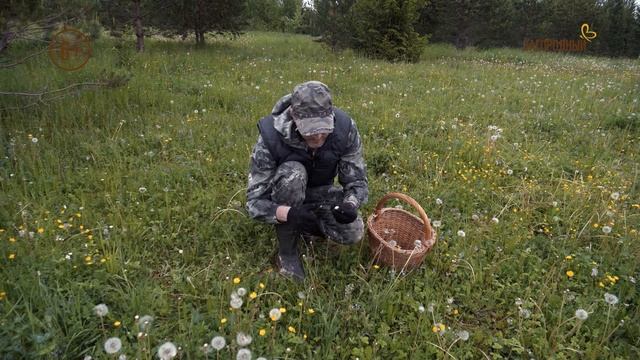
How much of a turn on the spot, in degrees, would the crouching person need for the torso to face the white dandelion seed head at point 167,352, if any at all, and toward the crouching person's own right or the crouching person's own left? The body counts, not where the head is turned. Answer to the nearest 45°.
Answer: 0° — they already face it

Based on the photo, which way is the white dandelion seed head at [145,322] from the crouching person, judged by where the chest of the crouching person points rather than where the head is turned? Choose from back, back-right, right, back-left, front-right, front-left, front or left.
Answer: front-right

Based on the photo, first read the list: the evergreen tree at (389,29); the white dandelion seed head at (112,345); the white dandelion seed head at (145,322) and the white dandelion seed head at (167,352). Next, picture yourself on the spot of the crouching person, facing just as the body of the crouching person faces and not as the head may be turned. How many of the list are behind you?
1

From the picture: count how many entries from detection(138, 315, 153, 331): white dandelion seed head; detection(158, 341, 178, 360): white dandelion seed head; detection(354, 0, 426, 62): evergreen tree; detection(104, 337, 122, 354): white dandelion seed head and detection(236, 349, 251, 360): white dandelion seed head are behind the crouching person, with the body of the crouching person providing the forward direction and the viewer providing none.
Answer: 1

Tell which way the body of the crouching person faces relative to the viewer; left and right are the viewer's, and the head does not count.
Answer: facing the viewer

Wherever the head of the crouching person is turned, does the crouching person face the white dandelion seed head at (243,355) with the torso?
yes

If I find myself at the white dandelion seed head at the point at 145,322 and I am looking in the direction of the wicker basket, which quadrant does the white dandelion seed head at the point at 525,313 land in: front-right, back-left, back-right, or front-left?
front-right

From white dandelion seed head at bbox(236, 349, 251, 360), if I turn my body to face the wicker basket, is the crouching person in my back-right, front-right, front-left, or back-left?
front-left

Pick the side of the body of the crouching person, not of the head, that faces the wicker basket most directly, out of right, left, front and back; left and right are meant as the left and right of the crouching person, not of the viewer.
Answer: left

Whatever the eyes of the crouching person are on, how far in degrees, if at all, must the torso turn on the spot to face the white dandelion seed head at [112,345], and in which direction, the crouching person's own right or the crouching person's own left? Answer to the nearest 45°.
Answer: approximately 45° to the crouching person's own right

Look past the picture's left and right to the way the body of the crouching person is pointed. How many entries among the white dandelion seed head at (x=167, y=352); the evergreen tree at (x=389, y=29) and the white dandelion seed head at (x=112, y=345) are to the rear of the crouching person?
1

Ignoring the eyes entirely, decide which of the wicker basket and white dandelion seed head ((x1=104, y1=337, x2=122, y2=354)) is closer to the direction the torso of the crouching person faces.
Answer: the white dandelion seed head

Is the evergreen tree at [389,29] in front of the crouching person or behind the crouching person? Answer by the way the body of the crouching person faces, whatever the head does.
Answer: behind

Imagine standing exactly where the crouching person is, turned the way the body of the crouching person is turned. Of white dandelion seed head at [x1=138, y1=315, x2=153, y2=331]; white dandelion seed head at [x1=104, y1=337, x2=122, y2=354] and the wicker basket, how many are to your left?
1

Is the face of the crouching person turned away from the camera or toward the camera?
toward the camera
